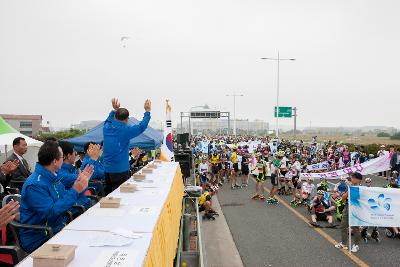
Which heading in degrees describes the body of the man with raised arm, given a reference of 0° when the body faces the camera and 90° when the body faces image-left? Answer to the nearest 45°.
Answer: approximately 225°

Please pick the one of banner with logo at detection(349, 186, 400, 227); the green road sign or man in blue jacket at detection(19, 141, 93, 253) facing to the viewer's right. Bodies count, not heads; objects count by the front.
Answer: the man in blue jacket

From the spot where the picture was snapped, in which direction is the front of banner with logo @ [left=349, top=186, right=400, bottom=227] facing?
facing the viewer

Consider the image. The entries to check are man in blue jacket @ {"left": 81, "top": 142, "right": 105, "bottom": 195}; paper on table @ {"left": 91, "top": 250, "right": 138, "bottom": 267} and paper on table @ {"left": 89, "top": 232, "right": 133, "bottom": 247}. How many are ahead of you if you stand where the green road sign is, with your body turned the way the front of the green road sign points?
3

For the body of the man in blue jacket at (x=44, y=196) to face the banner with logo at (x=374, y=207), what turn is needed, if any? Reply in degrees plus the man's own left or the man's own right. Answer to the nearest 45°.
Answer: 0° — they already face it

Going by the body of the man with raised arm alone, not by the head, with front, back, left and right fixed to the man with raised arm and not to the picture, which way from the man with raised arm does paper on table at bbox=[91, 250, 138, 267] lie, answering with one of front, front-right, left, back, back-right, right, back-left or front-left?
back-right

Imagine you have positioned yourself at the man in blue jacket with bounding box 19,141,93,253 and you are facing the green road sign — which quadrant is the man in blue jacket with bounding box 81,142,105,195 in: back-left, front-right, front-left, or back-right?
front-left

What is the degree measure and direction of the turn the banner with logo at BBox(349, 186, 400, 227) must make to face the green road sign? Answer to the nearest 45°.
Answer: approximately 180°

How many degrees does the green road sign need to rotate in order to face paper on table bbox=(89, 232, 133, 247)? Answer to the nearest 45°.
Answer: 0° — it already faces it

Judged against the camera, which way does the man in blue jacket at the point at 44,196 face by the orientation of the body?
to the viewer's right

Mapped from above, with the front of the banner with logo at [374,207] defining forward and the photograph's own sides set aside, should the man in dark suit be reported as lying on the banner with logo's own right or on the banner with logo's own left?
on the banner with logo's own right

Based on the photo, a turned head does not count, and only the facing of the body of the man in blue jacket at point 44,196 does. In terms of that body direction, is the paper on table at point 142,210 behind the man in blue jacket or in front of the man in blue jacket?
in front

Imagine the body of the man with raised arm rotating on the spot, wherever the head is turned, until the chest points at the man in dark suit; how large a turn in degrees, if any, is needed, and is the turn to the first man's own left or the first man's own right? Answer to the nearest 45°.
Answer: approximately 90° to the first man's own left

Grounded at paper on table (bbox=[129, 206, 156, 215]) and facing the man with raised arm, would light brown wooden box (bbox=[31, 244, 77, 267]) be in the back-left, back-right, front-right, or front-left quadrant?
back-left

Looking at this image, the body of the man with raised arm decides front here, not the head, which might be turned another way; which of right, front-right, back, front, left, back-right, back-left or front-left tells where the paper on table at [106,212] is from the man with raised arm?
back-right

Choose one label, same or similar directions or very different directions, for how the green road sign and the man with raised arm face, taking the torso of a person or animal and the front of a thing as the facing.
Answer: very different directions
